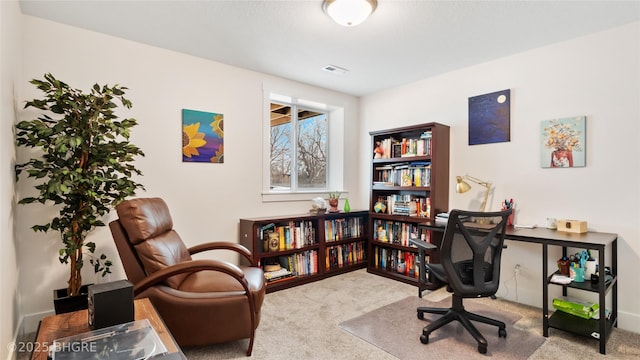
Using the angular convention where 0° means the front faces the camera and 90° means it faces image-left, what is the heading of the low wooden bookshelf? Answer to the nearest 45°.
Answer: approximately 315°

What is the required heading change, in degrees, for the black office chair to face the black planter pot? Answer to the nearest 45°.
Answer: approximately 90° to its left

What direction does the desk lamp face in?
to the viewer's left

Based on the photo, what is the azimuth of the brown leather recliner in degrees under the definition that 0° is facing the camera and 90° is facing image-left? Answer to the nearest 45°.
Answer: approximately 270°
